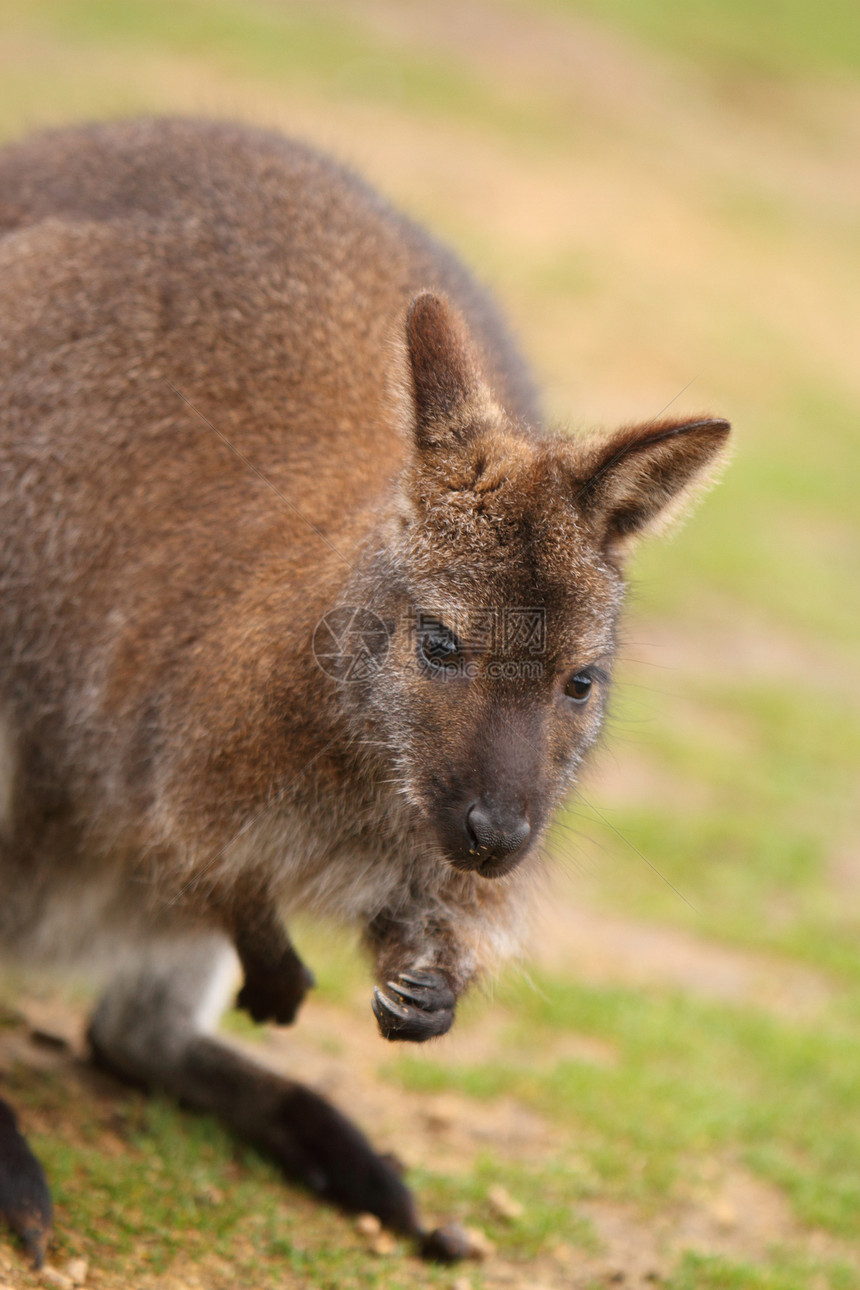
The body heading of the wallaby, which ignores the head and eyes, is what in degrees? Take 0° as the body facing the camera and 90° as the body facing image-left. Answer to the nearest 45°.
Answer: approximately 315°
